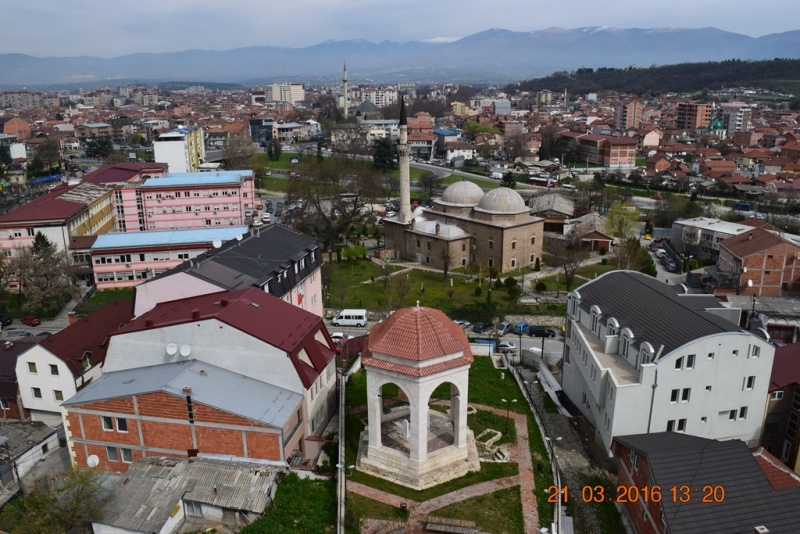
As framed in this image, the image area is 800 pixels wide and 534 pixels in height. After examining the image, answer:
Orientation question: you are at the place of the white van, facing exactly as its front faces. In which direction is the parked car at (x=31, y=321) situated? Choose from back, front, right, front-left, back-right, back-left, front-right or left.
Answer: front

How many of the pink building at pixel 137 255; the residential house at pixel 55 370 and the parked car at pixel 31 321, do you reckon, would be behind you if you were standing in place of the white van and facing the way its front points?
0

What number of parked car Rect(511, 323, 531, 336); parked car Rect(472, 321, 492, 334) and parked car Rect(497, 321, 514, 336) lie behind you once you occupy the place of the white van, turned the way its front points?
3

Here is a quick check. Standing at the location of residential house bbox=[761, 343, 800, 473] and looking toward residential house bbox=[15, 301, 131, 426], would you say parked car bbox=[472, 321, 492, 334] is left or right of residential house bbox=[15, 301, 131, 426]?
right

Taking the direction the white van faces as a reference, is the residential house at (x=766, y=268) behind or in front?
behind

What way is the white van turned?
to the viewer's left

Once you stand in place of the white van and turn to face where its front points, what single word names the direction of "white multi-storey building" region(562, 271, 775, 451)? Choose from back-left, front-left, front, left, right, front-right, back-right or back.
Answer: back-left

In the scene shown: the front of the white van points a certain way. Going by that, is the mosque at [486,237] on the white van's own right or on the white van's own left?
on the white van's own right

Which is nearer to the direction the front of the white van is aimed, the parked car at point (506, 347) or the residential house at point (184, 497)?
the residential house

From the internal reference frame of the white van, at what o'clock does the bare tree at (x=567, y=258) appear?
The bare tree is roughly at 5 o'clock from the white van.

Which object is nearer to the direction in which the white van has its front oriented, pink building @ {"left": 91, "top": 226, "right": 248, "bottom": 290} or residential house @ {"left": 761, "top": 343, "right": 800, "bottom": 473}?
the pink building

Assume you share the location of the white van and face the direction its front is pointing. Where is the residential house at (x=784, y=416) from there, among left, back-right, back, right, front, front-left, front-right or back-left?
back-left

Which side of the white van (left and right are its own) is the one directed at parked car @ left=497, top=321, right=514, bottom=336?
back

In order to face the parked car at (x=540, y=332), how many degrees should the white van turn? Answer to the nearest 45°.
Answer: approximately 180°

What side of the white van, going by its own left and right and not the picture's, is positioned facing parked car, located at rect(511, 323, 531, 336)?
back

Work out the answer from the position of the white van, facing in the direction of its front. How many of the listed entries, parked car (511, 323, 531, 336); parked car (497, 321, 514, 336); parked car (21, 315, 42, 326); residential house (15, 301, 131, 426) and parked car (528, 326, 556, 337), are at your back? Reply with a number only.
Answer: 3
